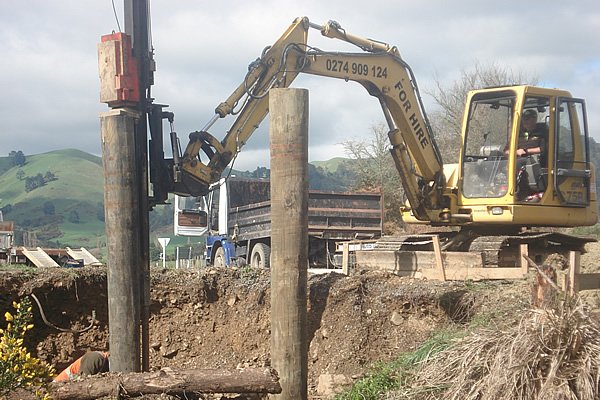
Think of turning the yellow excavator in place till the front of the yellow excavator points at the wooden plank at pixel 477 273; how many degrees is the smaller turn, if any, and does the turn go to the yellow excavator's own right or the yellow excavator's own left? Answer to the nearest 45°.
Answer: approximately 45° to the yellow excavator's own left

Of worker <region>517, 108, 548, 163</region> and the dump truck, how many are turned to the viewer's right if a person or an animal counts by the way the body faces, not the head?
0

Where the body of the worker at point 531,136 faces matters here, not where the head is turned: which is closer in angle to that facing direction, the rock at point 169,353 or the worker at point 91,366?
the worker

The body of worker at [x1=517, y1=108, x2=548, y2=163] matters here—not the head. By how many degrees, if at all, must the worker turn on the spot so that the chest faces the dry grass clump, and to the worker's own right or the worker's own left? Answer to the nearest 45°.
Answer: approximately 45° to the worker's own left

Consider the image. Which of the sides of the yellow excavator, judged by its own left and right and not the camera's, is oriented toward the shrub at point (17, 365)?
front

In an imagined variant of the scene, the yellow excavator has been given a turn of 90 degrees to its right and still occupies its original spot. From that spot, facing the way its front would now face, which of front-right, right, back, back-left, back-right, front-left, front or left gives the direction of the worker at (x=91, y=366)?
left

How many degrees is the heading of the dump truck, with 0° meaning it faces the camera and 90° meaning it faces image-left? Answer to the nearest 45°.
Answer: approximately 135°

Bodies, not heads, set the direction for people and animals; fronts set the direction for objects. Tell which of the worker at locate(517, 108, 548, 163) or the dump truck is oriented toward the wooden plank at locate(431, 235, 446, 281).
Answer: the worker

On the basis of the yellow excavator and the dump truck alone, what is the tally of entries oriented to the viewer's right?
0

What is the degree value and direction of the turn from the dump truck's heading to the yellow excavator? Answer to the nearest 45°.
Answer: approximately 135° to its left

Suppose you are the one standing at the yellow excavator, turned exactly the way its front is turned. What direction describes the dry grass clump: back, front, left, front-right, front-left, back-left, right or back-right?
front-left

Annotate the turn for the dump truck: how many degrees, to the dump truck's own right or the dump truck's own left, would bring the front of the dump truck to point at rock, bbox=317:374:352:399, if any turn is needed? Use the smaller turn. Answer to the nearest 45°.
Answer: approximately 135° to the dump truck's own left
